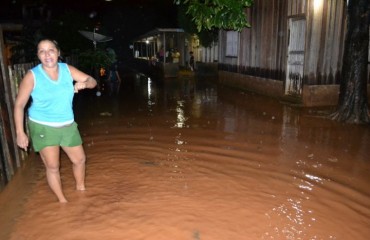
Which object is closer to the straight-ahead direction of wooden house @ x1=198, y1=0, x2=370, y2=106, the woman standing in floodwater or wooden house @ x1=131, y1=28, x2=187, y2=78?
the woman standing in floodwater

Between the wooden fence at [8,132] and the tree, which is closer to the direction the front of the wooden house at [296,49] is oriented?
the wooden fence

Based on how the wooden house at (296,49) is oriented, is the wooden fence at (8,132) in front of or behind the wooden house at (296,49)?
in front

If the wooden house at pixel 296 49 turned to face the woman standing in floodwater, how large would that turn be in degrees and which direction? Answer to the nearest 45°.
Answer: approximately 45° to its left

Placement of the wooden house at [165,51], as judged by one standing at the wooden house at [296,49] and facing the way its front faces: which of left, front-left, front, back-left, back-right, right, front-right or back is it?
right

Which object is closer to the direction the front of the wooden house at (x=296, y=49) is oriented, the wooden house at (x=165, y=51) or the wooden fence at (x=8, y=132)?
the wooden fence

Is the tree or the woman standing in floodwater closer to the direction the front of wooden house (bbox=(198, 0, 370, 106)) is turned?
the woman standing in floodwater

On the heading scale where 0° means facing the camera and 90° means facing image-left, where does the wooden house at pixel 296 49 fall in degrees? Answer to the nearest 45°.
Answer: approximately 45°
